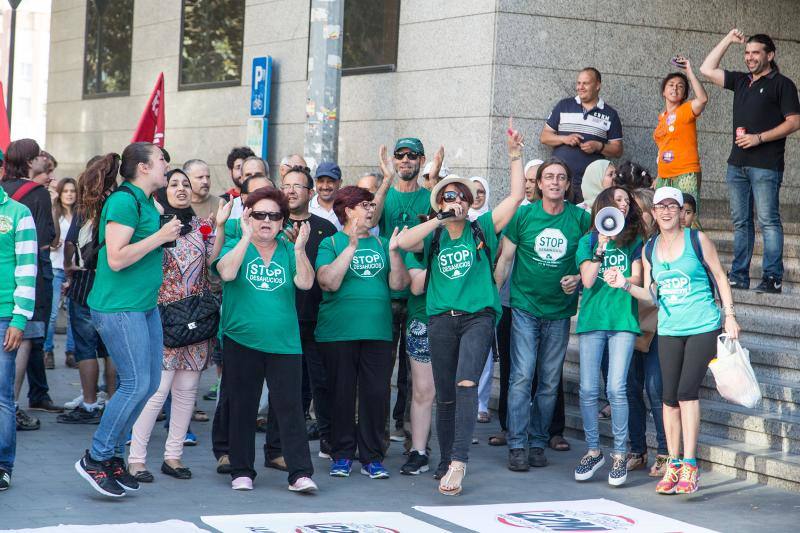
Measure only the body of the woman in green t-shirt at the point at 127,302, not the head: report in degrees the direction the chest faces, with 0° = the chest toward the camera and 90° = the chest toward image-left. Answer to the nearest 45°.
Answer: approximately 270°

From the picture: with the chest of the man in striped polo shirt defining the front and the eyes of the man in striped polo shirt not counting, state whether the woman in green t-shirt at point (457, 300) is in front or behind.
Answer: in front

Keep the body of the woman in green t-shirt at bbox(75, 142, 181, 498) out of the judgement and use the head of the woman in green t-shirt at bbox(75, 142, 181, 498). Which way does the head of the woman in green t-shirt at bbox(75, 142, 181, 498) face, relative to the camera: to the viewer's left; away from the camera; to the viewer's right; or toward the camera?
to the viewer's right

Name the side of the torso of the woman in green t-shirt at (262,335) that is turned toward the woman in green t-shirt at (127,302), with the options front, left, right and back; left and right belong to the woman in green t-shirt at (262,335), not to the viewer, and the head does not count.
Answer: right

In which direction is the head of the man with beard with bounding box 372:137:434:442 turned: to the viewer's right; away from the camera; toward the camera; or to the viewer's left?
toward the camera

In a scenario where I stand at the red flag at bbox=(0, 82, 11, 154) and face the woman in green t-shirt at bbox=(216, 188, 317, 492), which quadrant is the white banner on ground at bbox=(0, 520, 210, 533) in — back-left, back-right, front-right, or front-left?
front-right

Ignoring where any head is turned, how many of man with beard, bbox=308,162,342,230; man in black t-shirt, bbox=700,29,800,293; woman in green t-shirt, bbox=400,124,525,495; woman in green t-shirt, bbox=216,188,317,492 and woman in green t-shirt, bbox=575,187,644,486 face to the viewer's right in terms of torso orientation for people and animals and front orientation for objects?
0

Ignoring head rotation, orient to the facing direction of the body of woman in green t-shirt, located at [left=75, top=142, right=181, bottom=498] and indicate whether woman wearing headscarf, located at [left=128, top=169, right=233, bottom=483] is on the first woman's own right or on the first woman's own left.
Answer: on the first woman's own left

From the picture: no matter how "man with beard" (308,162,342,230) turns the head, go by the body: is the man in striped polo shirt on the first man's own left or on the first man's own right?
on the first man's own left

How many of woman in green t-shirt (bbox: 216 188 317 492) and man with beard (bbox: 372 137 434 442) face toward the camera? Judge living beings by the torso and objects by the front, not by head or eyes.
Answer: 2

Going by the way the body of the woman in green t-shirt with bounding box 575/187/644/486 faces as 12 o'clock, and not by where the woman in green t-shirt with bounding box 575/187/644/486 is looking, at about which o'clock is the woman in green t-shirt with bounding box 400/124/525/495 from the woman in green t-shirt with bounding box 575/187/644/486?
the woman in green t-shirt with bounding box 400/124/525/495 is roughly at 2 o'clock from the woman in green t-shirt with bounding box 575/187/644/486.

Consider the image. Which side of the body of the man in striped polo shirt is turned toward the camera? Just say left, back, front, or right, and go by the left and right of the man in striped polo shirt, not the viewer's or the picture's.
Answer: front

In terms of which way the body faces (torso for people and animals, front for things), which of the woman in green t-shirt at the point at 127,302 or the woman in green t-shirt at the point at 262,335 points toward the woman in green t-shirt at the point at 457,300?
the woman in green t-shirt at the point at 127,302

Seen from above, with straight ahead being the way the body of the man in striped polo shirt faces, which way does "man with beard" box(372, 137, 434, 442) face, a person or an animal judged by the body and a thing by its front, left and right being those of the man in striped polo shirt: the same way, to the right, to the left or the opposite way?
the same way

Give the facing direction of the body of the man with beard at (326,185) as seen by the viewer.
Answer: toward the camera

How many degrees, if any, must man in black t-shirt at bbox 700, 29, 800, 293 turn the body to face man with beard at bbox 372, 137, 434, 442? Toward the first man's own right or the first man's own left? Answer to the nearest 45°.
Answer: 0° — they already face them

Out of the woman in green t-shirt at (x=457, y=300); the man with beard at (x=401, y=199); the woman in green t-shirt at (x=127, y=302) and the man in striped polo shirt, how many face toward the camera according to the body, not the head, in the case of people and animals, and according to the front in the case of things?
3

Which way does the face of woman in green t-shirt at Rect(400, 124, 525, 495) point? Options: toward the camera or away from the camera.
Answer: toward the camera

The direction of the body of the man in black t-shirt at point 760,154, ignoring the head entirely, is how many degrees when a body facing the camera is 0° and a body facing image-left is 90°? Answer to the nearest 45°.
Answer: approximately 45°
